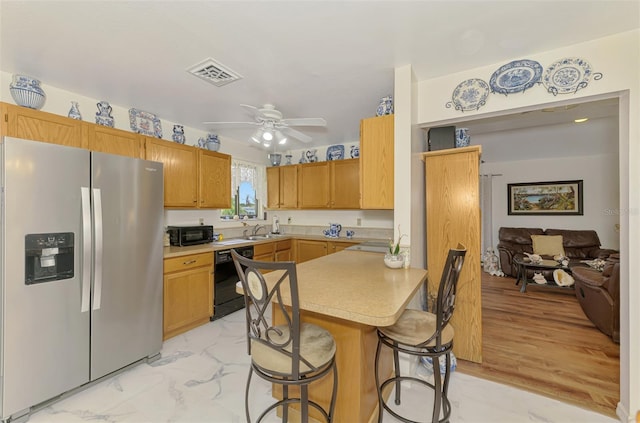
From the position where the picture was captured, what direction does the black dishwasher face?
facing the viewer and to the right of the viewer

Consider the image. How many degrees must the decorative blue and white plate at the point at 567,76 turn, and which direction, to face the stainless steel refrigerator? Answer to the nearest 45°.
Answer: approximately 45° to its right

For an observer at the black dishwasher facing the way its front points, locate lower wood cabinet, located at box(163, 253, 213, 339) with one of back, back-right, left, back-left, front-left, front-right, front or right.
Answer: right

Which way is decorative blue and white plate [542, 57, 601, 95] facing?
toward the camera

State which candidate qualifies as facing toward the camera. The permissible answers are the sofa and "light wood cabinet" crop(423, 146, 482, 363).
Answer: the sofa

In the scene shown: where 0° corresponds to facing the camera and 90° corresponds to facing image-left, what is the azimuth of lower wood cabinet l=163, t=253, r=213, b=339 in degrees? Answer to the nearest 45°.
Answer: approximately 315°

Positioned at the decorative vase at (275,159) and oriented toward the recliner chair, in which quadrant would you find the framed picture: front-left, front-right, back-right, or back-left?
front-left

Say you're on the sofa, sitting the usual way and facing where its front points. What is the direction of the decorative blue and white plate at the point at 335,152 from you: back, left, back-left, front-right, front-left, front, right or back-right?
front-right

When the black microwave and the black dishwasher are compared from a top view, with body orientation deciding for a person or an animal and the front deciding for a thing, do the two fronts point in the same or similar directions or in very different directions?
same or similar directions

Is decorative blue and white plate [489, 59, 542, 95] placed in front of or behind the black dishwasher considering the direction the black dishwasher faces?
in front

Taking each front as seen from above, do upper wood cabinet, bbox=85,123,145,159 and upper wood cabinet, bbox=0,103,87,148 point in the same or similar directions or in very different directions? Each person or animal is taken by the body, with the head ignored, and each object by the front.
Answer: same or similar directions

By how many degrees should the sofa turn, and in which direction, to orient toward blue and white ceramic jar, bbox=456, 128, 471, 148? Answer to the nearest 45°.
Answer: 0° — it already faces it

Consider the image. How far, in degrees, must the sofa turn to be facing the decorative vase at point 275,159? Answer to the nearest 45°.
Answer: approximately 45° to its right
